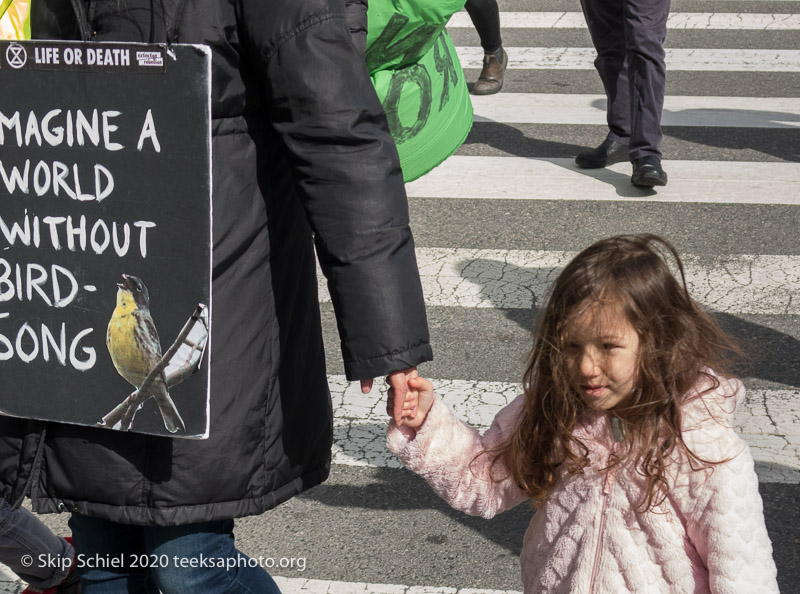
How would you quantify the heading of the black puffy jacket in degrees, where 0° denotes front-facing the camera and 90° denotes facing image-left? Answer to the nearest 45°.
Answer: approximately 45°

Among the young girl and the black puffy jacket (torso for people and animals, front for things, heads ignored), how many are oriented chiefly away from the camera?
0

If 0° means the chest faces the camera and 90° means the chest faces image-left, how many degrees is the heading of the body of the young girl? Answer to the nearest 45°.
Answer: approximately 45°

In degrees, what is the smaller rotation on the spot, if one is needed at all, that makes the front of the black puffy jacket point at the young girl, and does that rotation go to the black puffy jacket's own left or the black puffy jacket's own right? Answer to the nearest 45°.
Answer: approximately 135° to the black puffy jacket's own left

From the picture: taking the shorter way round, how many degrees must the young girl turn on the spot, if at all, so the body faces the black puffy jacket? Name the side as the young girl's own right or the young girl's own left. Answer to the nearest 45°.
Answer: approximately 45° to the young girl's own right
